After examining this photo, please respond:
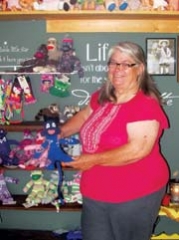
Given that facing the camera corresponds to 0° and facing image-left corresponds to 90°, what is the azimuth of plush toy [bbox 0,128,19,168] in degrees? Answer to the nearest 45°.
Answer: approximately 0°

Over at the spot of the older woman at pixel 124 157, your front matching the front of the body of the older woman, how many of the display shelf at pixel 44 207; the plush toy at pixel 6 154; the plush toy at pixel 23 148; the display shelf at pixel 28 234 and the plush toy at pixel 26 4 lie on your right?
5

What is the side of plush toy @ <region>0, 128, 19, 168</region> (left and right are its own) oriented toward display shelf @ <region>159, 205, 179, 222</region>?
left

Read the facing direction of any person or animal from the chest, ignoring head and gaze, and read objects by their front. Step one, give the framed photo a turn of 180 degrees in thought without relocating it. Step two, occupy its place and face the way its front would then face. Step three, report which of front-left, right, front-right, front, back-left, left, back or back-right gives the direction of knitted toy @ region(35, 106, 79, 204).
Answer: back-left

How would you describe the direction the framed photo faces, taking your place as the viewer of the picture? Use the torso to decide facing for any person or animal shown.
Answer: facing the viewer

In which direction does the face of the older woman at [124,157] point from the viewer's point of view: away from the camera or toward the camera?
toward the camera

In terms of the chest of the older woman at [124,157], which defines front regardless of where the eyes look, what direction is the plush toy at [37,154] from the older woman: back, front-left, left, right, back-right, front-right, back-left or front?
right

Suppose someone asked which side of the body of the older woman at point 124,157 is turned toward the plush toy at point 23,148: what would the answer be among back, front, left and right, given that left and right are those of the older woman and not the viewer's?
right

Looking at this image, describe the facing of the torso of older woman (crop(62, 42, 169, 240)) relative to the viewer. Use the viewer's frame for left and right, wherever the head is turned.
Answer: facing the viewer and to the left of the viewer

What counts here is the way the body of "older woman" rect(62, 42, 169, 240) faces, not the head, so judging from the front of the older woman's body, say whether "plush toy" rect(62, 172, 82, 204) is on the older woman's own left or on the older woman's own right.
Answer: on the older woman's own right

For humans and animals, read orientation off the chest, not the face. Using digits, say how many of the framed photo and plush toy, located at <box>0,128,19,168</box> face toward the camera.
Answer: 2
